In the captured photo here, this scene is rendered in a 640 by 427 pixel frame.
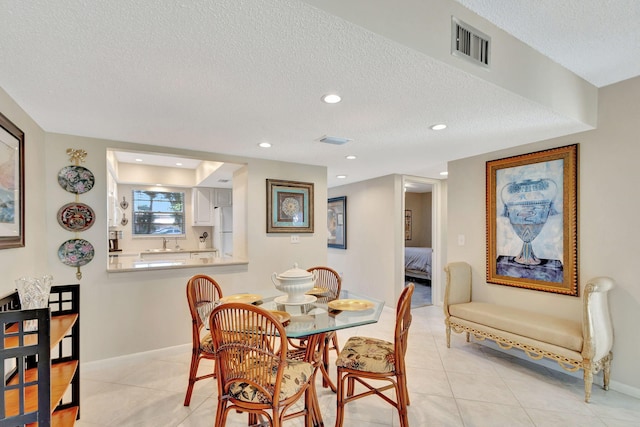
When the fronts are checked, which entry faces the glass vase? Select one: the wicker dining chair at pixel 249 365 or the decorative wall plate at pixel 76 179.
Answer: the decorative wall plate

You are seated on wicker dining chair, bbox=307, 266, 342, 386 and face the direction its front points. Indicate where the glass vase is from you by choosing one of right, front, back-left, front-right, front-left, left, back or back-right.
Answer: front

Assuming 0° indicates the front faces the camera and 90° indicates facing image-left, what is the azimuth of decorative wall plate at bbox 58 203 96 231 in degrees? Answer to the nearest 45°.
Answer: approximately 0°

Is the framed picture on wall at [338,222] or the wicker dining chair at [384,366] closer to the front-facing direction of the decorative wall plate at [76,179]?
the wicker dining chair

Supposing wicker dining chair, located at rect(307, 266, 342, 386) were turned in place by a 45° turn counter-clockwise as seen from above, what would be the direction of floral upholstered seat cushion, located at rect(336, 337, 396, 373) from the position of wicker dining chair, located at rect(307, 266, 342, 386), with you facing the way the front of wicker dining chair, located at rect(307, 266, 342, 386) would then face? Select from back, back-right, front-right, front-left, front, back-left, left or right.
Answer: front

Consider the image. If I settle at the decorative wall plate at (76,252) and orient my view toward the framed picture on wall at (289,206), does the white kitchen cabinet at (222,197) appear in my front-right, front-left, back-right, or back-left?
front-left

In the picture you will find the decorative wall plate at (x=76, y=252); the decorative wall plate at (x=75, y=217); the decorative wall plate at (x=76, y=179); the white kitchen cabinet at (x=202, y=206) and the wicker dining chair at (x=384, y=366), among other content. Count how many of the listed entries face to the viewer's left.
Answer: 1

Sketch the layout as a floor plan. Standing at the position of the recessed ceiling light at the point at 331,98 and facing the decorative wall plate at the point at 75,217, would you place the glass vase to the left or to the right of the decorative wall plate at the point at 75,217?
left

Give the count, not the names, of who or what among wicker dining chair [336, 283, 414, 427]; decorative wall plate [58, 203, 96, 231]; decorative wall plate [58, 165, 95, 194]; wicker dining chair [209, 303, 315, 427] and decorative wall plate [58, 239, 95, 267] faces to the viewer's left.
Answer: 1

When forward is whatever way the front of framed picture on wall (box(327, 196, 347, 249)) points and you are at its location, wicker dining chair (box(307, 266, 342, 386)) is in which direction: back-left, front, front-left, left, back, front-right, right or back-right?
front-left

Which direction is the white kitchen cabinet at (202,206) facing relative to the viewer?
toward the camera

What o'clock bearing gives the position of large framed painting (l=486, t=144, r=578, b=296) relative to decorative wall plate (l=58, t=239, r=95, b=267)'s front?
The large framed painting is roughly at 10 o'clock from the decorative wall plate.

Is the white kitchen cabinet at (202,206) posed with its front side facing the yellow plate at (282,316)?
yes

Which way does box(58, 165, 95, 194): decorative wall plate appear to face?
toward the camera

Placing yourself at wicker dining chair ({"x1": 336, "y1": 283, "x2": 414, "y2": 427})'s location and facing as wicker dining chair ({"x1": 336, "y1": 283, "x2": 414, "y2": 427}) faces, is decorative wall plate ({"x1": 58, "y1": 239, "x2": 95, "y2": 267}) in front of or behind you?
in front
